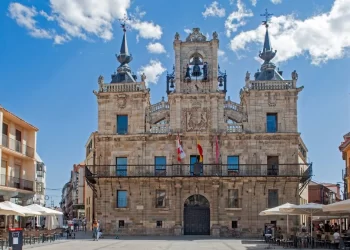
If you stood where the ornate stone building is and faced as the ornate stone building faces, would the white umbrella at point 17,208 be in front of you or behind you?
in front

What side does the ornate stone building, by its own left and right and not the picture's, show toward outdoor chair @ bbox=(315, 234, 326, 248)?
front

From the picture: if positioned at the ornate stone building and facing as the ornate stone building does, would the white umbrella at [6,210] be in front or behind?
in front

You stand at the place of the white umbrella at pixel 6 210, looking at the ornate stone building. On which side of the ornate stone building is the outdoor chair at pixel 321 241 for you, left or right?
right

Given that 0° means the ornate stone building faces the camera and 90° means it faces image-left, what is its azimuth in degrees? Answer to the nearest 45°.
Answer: approximately 0°

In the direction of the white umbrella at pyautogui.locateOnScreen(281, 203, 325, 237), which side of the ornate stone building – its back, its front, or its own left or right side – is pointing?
front
